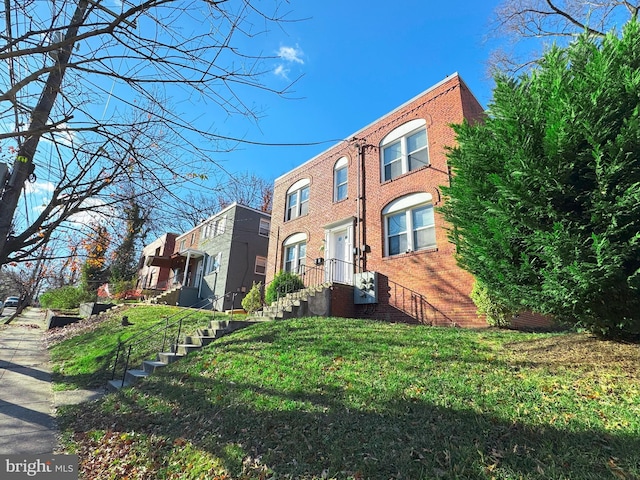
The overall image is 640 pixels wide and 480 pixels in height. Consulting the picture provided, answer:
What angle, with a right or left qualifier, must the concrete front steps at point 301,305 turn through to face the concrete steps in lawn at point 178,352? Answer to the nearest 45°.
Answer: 0° — it already faces it

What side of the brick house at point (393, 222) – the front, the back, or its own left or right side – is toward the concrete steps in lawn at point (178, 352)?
front

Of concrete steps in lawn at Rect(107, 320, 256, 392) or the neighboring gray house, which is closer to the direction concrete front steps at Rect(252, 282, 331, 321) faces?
the concrete steps in lawn

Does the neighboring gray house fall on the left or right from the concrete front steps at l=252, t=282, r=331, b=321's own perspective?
on its right

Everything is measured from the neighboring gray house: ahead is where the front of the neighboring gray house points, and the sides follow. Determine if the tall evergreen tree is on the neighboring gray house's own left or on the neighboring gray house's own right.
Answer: on the neighboring gray house's own left

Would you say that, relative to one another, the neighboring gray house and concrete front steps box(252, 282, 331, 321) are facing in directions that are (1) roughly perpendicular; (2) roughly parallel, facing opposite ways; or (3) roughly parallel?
roughly parallel

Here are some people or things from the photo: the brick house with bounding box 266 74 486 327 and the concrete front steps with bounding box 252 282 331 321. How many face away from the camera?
0

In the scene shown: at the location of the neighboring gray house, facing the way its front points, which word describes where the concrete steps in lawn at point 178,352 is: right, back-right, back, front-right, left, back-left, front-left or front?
front-left

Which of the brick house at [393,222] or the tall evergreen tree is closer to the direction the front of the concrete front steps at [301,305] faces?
the tall evergreen tree

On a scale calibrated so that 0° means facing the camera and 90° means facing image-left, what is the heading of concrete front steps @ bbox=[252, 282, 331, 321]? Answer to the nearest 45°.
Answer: approximately 45°

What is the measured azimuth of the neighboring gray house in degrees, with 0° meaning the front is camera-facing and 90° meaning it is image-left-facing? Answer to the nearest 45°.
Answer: approximately 45°

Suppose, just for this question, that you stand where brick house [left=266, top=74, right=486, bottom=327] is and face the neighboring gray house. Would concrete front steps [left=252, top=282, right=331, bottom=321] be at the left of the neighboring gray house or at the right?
left

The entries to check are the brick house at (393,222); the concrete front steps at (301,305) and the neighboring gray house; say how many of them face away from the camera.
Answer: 0

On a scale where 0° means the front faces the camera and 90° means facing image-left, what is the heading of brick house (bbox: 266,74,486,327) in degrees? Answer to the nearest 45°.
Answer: approximately 45°

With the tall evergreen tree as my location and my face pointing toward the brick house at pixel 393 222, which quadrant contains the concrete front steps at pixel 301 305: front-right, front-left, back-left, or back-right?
front-left

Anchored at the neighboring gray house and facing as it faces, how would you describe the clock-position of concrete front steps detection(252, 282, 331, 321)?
The concrete front steps is roughly at 10 o'clock from the neighboring gray house.
